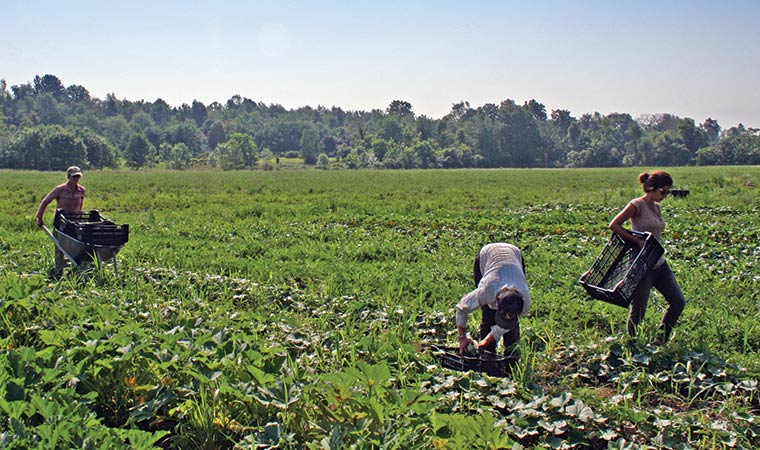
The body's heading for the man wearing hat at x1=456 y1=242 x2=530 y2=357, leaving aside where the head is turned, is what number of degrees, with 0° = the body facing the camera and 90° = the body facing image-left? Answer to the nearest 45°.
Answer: approximately 0°

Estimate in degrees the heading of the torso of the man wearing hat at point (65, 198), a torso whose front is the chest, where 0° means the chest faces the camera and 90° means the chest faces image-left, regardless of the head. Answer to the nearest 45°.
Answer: approximately 315°
